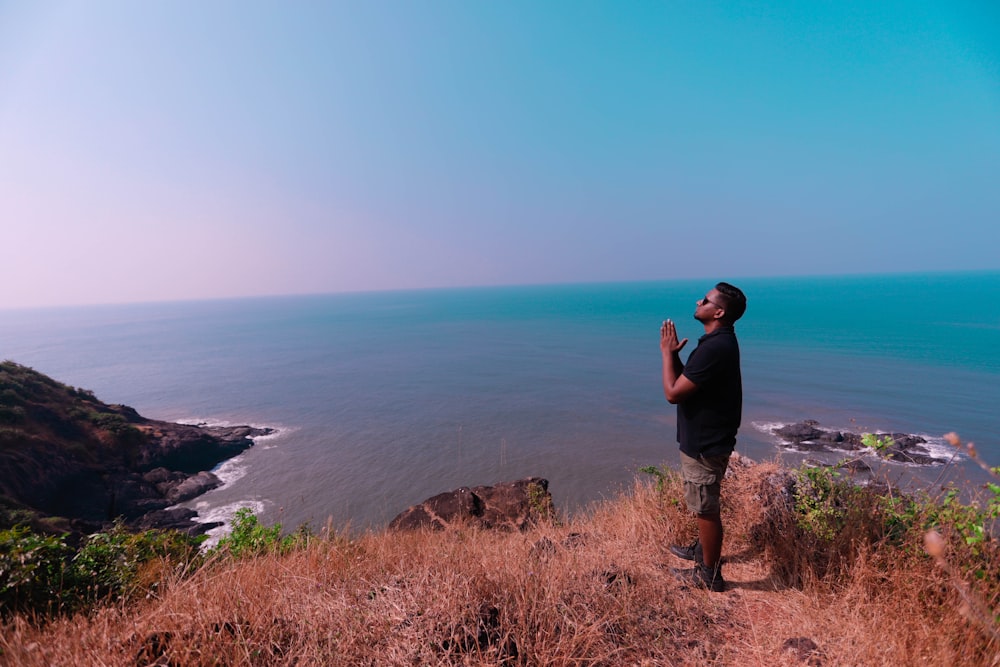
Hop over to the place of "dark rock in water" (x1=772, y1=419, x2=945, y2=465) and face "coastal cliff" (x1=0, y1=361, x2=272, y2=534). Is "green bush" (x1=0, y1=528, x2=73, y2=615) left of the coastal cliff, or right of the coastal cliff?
left

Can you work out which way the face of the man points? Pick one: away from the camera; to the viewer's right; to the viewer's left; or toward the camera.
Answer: to the viewer's left

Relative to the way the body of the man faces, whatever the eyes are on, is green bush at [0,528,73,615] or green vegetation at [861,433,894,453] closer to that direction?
the green bush

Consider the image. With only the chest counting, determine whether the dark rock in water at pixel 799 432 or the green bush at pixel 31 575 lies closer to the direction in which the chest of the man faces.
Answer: the green bush

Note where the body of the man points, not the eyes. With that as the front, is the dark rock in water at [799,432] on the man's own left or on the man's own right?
on the man's own right

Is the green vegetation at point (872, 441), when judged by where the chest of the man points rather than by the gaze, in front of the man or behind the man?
behind

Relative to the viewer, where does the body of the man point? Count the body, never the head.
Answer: to the viewer's left
